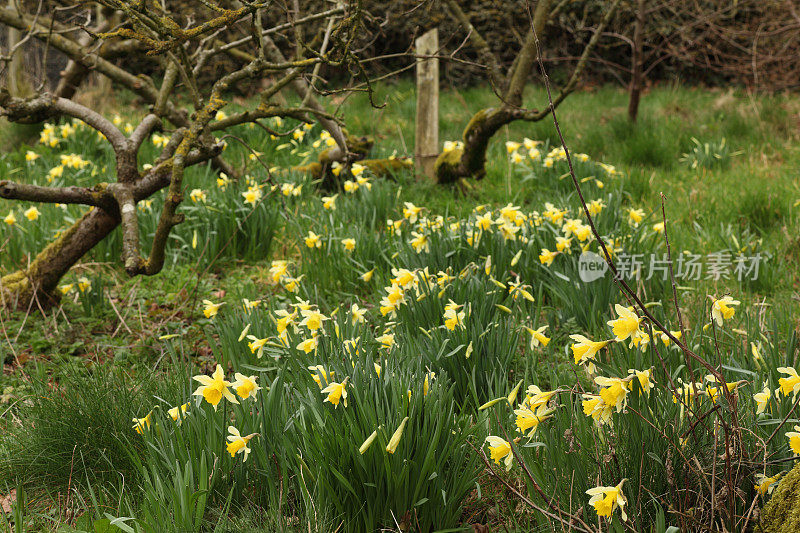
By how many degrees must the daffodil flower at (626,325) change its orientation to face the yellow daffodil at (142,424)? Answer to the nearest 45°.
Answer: approximately 45° to its right

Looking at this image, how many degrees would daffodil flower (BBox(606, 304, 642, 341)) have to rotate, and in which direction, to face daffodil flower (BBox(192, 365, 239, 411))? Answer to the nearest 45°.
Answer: approximately 45° to its right

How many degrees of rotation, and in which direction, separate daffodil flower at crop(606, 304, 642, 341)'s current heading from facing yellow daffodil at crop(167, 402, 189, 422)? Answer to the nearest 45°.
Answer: approximately 45° to its right

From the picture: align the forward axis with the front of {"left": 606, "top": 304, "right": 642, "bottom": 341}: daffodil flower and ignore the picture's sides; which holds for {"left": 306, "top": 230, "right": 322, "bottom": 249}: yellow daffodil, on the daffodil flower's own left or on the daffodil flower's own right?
on the daffodil flower's own right

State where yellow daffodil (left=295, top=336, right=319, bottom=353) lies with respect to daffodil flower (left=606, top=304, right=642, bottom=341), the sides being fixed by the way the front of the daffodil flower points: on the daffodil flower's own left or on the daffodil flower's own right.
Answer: on the daffodil flower's own right

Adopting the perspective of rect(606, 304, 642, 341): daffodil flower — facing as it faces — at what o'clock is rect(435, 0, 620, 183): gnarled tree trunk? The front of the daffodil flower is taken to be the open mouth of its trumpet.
The gnarled tree trunk is roughly at 4 o'clock from the daffodil flower.

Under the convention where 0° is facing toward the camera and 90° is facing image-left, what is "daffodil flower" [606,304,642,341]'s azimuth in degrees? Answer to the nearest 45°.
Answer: approximately 45°
